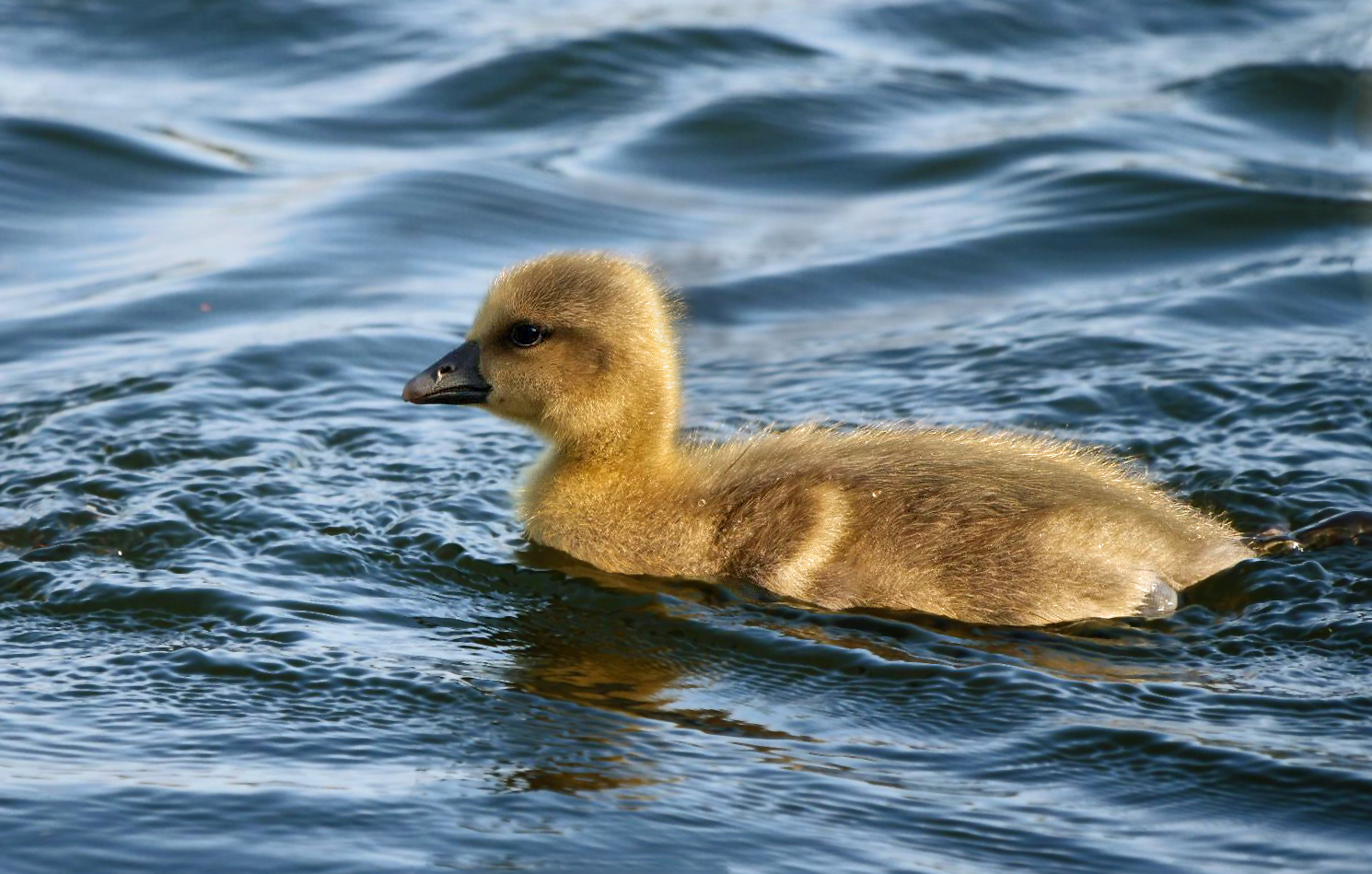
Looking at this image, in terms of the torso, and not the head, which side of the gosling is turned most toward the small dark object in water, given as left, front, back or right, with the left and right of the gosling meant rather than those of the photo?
back

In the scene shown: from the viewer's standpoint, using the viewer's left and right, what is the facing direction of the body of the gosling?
facing to the left of the viewer
